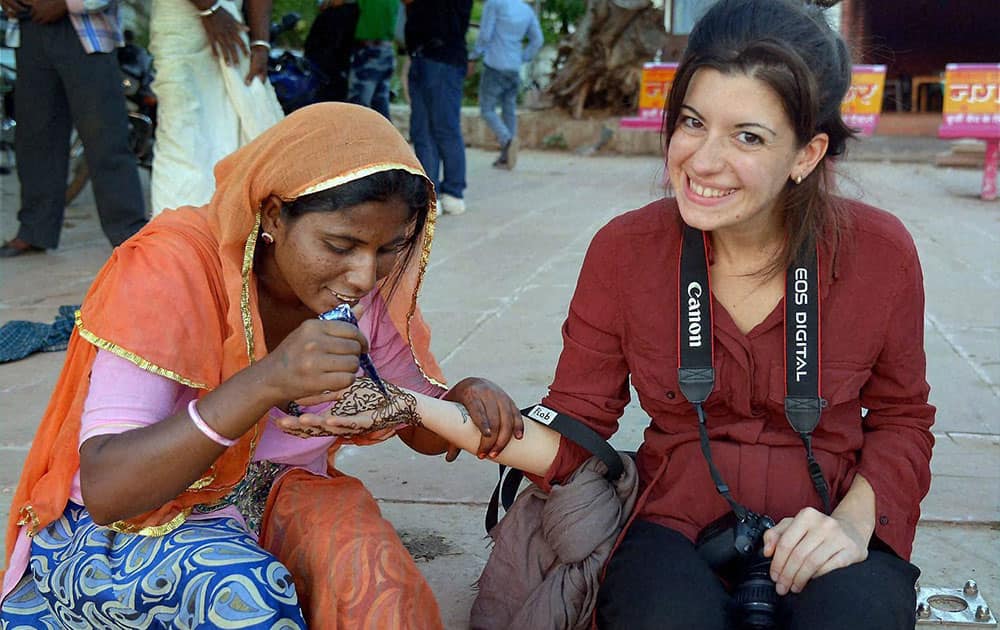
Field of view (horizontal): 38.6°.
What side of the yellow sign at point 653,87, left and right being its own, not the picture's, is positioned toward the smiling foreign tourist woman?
front

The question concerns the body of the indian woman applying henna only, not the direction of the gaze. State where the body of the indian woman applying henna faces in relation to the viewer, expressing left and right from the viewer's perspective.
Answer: facing the viewer and to the right of the viewer

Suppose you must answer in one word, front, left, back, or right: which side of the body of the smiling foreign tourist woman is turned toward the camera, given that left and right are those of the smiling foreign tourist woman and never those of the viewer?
front

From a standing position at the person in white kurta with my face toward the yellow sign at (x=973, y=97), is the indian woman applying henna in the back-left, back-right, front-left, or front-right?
back-right

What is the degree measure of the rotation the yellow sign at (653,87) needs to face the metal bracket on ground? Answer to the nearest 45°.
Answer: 0° — it already faces it

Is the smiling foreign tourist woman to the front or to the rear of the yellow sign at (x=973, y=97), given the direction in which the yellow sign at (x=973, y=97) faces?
to the front

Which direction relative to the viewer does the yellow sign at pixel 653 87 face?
toward the camera

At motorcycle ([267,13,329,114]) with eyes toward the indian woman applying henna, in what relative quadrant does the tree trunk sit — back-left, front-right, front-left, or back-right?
back-left

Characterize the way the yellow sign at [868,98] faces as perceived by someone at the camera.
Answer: facing the viewer

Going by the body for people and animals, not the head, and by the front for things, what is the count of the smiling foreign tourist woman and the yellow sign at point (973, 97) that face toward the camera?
2
